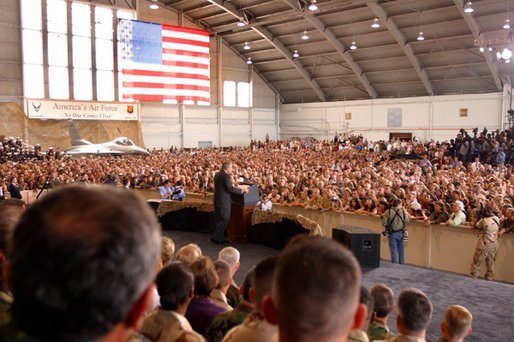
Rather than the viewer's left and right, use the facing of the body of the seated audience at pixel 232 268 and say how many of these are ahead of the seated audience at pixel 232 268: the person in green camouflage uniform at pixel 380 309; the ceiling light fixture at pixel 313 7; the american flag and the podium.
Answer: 3

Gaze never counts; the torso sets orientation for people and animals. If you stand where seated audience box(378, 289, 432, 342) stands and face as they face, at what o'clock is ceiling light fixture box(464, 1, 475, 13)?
The ceiling light fixture is roughly at 12 o'clock from the seated audience.

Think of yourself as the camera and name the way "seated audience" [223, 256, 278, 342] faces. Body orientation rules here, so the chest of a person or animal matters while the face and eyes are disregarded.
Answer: facing away from the viewer

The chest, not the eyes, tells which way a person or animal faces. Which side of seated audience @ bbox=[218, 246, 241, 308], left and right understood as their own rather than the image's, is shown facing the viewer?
back

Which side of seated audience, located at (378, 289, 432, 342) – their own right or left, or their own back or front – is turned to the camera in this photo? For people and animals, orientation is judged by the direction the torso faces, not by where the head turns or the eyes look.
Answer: back
